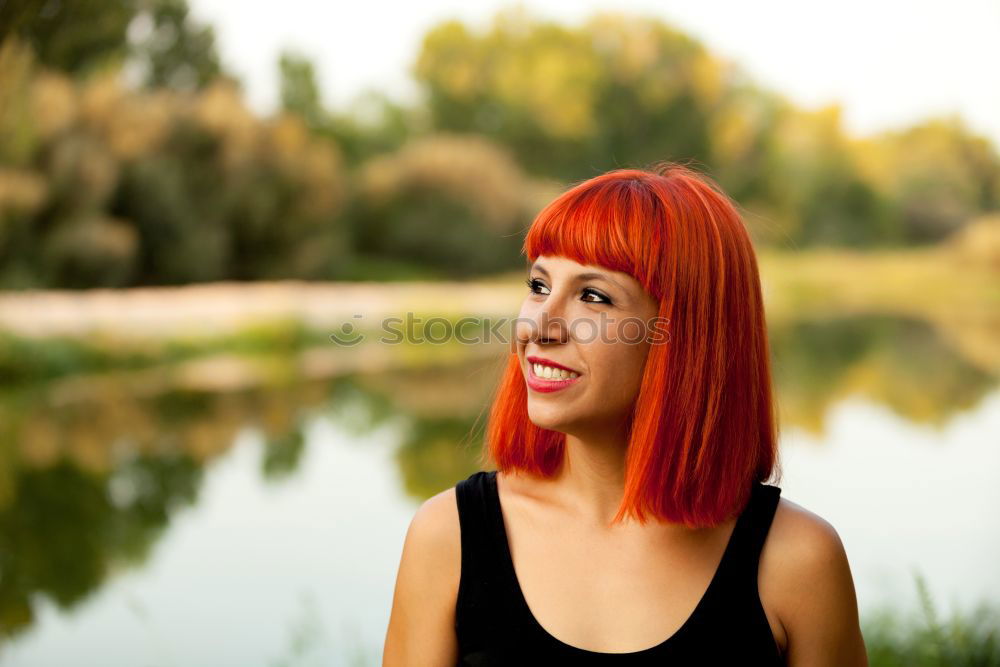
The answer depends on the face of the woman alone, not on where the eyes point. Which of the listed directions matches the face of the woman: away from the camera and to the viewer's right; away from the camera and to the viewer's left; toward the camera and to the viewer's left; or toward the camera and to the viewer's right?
toward the camera and to the viewer's left

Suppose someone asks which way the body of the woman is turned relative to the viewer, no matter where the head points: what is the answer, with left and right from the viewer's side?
facing the viewer
